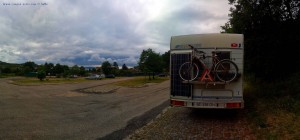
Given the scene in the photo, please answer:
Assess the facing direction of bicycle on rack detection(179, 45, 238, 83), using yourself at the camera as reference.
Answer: facing to the left of the viewer

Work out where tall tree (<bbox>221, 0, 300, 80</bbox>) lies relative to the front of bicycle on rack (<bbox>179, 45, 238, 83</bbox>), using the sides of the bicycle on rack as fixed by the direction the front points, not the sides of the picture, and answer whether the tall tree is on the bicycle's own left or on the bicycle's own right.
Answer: on the bicycle's own right

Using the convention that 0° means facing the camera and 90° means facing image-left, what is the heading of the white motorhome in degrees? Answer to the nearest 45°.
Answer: approximately 180°
